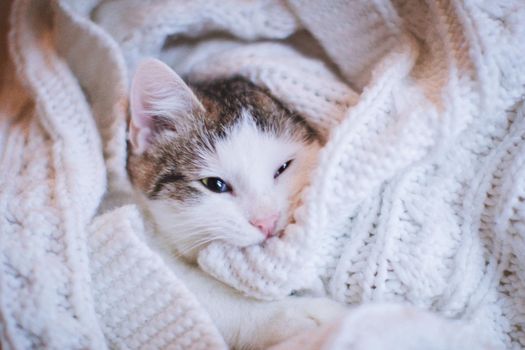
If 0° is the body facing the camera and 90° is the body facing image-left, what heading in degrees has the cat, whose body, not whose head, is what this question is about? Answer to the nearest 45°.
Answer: approximately 315°
